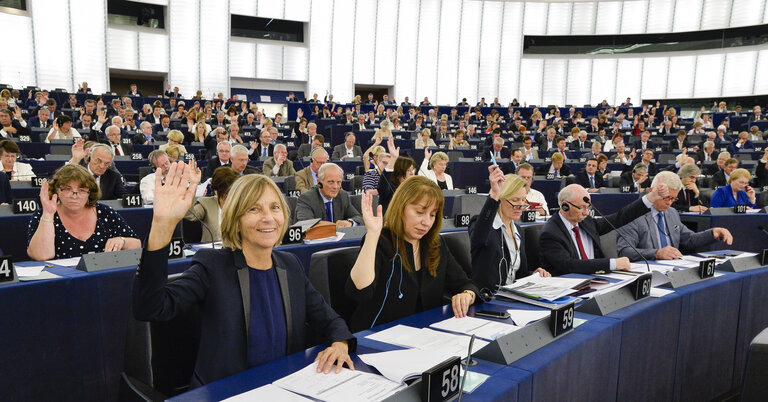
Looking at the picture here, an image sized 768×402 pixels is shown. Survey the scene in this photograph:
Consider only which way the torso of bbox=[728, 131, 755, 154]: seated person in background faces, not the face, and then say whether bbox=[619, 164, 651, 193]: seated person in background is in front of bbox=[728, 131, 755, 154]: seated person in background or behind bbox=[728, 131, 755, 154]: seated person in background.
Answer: in front

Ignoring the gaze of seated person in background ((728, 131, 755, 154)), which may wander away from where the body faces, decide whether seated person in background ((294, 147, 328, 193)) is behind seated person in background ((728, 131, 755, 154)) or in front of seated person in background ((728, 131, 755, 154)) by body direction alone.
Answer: in front

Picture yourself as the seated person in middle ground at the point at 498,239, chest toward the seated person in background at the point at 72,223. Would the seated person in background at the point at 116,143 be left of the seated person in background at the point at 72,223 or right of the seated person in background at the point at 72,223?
right

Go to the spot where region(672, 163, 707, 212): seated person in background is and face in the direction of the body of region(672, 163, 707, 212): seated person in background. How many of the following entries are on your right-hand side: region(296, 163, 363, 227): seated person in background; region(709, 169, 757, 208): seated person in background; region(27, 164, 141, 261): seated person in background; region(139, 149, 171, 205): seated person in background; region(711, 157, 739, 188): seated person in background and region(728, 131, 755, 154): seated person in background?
3

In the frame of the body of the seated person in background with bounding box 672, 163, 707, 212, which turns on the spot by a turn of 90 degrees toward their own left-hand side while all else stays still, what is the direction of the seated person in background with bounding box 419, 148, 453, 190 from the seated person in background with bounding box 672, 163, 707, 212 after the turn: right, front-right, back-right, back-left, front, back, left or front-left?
back-left

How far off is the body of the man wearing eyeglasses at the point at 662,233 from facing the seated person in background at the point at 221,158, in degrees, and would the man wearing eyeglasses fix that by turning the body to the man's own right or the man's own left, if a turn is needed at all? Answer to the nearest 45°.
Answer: approximately 135° to the man's own right

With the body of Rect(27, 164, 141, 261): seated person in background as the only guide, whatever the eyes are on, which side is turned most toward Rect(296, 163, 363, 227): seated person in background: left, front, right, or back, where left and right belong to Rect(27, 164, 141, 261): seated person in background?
left

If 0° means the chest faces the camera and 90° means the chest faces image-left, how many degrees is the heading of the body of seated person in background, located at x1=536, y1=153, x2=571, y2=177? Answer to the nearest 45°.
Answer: approximately 0°

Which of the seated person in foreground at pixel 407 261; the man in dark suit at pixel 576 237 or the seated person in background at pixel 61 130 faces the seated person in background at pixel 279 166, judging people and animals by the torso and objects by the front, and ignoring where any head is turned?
the seated person in background at pixel 61 130

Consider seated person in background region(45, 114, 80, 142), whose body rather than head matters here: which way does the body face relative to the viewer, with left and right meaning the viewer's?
facing the viewer and to the right of the viewer

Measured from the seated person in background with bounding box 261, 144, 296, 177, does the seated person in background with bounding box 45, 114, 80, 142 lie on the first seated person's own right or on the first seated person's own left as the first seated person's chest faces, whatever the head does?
on the first seated person's own right

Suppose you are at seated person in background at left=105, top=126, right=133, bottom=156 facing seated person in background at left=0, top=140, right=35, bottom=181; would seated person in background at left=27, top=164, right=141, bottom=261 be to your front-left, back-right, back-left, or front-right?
front-left

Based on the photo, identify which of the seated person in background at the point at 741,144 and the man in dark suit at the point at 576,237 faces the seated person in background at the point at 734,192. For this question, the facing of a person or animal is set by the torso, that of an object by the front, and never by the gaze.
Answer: the seated person in background at the point at 741,144

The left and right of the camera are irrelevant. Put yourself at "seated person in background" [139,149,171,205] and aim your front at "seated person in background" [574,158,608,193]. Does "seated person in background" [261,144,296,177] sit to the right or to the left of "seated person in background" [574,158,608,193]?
left

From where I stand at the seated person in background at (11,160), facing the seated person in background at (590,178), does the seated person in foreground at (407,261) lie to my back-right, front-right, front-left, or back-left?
front-right

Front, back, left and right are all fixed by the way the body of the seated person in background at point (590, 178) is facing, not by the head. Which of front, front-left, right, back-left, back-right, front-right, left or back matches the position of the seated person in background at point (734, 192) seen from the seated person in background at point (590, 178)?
front-left

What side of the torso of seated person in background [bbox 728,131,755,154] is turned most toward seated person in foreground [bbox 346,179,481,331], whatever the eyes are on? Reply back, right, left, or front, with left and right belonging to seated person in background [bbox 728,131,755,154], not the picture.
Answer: front

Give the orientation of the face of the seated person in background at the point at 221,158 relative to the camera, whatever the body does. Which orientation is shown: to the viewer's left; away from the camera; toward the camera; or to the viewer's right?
toward the camera

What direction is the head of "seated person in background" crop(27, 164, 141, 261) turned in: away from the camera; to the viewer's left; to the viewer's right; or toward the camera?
toward the camera

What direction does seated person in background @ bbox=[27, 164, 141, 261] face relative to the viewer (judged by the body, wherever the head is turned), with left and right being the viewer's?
facing the viewer

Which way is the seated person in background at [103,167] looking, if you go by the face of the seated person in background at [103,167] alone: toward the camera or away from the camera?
toward the camera

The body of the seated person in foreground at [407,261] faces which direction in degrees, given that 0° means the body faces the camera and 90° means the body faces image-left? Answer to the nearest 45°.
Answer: approximately 315°

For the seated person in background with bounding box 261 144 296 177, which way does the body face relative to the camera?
toward the camera
